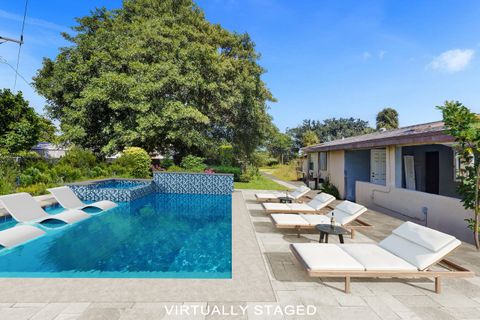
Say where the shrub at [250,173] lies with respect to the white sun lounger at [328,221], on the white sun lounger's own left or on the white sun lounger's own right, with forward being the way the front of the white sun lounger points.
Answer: on the white sun lounger's own right

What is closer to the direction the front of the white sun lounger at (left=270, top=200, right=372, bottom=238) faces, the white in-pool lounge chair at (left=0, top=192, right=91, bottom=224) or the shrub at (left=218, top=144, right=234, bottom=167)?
the white in-pool lounge chair

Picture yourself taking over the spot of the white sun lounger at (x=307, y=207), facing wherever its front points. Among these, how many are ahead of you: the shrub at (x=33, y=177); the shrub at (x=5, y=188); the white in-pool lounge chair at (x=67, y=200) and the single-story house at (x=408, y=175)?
3

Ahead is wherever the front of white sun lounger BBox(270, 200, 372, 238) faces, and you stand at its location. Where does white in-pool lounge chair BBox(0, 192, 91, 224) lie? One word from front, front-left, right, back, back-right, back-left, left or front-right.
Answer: front

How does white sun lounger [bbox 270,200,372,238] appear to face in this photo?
to the viewer's left

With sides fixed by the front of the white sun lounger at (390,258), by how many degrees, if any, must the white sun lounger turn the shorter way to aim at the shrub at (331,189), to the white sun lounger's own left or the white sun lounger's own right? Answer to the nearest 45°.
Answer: approximately 90° to the white sun lounger's own right

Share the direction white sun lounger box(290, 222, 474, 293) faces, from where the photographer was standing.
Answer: facing to the left of the viewer

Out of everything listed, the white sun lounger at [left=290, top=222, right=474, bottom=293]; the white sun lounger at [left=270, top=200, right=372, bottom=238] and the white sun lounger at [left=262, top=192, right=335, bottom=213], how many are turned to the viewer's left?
3

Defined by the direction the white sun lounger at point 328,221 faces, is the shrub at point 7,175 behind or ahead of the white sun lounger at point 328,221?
ahead

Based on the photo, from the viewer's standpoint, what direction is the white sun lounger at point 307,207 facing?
to the viewer's left

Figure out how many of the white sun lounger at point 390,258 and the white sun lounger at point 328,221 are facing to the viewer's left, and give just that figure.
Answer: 2

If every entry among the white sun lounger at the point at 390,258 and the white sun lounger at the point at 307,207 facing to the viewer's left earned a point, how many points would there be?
2
